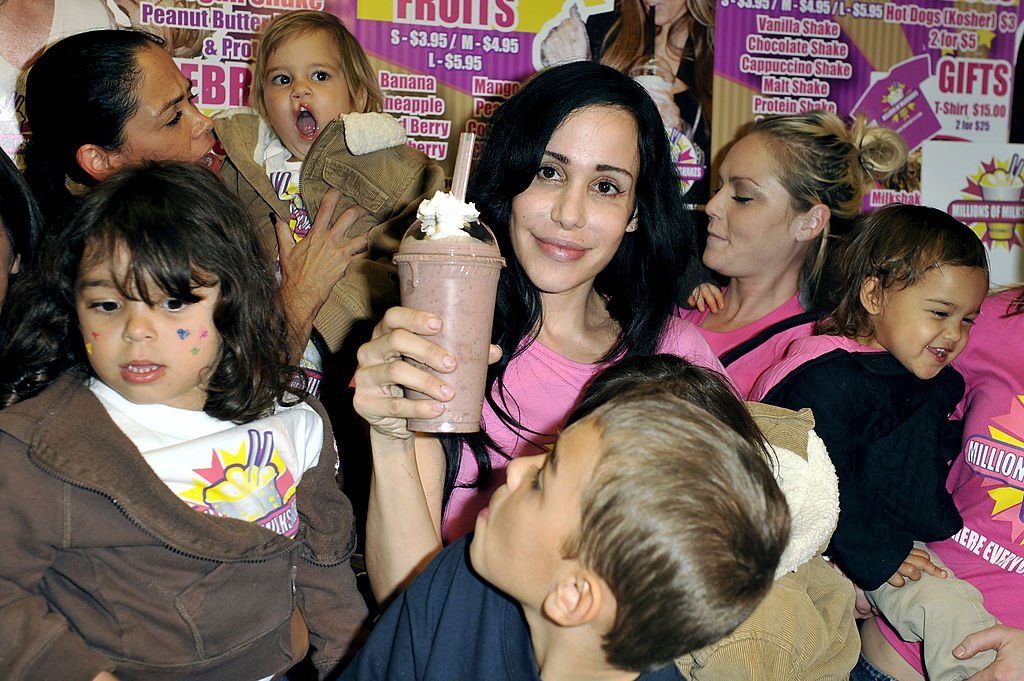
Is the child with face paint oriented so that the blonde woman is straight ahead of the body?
no

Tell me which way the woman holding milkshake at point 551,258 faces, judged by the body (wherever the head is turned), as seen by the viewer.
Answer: toward the camera

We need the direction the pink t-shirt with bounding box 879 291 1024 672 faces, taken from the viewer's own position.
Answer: facing the viewer

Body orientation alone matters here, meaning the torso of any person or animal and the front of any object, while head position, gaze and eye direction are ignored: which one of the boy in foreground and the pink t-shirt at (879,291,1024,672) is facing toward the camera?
the pink t-shirt

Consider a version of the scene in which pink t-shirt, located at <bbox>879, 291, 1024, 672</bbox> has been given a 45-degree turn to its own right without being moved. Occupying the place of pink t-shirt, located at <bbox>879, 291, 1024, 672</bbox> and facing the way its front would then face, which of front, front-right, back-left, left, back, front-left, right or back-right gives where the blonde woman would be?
right

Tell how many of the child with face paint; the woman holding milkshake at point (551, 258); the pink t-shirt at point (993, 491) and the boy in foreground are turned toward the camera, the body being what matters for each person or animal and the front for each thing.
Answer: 3

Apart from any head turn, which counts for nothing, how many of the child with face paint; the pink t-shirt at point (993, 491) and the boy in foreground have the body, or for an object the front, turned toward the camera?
2

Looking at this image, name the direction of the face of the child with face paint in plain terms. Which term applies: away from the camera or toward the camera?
toward the camera

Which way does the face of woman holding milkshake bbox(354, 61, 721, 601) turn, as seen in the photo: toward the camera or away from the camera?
toward the camera

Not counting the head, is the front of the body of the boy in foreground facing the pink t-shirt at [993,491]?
no
